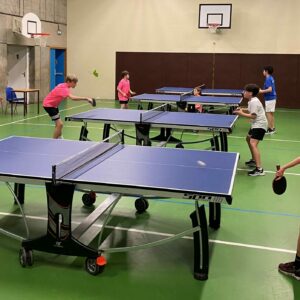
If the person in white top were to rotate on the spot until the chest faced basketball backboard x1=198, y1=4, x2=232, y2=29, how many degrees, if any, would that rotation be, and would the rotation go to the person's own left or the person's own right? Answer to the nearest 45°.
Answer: approximately 90° to the person's own right

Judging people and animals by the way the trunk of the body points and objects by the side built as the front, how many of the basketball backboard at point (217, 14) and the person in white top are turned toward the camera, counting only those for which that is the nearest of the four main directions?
1

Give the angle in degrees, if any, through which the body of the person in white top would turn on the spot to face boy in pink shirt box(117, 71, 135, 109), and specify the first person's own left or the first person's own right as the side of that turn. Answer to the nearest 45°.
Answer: approximately 45° to the first person's own right

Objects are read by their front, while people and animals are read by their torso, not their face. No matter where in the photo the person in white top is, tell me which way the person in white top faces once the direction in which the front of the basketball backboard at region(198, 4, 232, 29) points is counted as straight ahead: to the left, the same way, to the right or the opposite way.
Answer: to the right

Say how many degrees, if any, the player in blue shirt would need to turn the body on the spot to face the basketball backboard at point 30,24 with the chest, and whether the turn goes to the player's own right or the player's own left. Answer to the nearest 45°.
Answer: approximately 45° to the player's own right

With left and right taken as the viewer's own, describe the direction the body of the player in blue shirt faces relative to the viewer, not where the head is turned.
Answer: facing to the left of the viewer

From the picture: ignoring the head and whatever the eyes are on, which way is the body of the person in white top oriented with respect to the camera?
to the viewer's left

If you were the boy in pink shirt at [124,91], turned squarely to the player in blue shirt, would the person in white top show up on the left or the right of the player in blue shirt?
right

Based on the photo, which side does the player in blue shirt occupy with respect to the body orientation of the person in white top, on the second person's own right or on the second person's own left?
on the second person's own right

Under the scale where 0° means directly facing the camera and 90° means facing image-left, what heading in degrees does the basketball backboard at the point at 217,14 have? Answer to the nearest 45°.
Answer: approximately 0°

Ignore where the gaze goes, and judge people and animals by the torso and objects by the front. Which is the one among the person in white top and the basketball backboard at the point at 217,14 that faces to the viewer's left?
the person in white top
